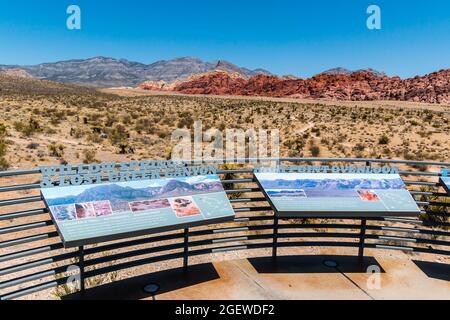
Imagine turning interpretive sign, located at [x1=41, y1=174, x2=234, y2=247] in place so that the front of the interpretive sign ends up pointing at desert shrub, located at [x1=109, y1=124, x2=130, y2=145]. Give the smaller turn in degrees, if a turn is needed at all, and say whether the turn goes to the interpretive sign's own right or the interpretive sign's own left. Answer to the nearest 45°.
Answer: approximately 135° to the interpretive sign's own left

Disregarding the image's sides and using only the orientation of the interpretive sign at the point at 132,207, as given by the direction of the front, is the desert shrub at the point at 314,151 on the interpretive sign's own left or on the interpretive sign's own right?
on the interpretive sign's own left

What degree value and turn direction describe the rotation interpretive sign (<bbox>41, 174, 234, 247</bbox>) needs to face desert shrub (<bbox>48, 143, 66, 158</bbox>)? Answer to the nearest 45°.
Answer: approximately 135° to its left

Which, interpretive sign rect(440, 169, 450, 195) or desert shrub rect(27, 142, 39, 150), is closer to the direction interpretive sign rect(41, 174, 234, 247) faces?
the interpretive sign

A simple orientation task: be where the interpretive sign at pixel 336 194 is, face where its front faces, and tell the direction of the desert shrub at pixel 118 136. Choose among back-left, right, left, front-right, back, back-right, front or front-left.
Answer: back-right

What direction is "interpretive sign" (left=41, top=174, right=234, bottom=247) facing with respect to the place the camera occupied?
facing the viewer and to the right of the viewer

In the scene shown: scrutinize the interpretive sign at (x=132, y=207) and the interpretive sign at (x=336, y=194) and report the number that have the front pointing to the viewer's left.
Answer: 0

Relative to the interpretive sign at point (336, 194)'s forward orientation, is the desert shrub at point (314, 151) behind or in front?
behind

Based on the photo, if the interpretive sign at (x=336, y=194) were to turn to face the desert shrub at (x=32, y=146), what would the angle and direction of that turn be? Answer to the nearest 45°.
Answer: approximately 135° to its right

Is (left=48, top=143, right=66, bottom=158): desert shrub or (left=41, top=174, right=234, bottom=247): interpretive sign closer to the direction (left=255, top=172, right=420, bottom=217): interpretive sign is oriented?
the interpretive sign

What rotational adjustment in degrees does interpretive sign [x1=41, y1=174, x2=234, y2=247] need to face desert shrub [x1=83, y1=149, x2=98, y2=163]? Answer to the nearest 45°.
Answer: approximately 135° to its left

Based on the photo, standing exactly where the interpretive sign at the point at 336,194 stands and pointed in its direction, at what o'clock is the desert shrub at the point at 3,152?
The desert shrub is roughly at 4 o'clock from the interpretive sign.

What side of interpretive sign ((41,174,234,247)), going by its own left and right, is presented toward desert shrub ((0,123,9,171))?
back

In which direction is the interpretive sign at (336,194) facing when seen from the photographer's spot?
facing the viewer
